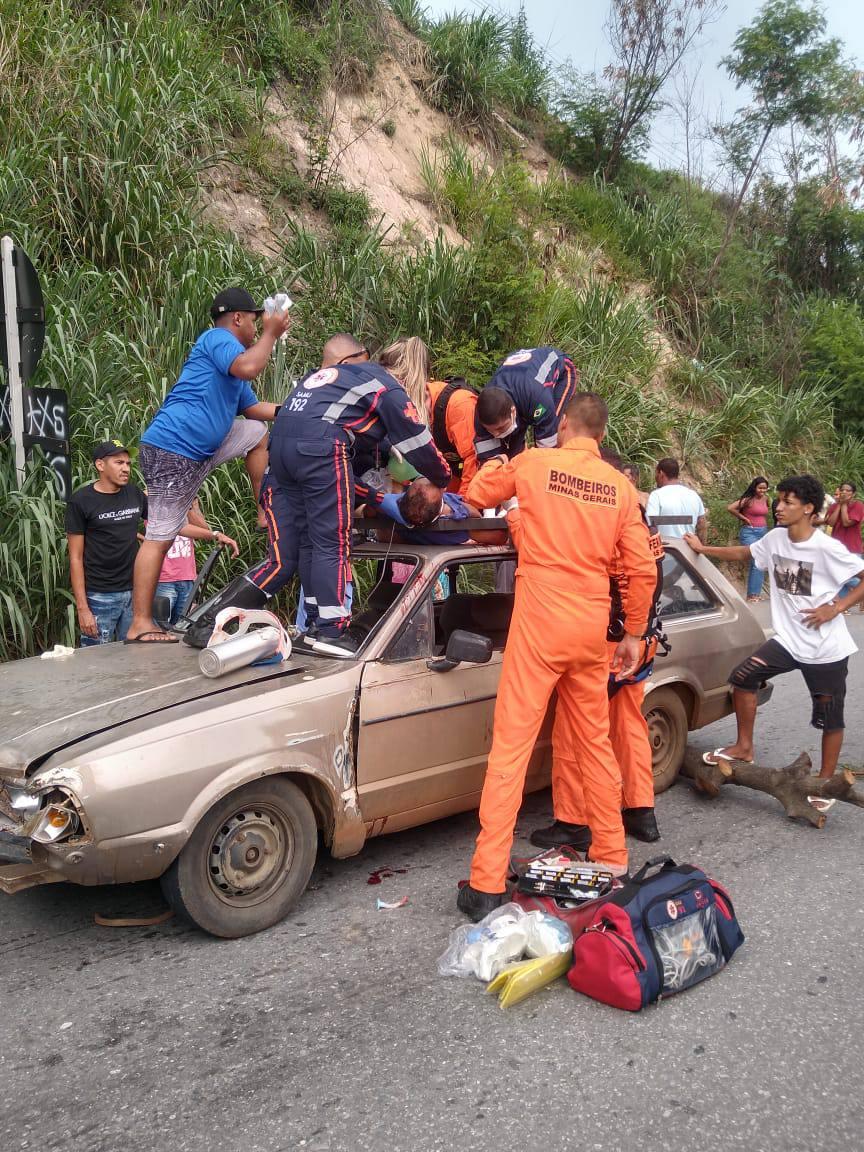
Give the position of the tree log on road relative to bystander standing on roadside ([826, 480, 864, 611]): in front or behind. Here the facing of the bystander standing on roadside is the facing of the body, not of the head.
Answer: in front

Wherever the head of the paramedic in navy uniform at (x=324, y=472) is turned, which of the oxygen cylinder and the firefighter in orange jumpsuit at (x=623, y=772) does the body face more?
the firefighter in orange jumpsuit

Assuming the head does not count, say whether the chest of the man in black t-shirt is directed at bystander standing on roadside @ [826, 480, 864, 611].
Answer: no

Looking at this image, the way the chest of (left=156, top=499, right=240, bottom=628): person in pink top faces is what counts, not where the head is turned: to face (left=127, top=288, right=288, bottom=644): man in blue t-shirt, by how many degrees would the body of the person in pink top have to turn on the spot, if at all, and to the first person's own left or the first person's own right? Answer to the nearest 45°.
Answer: approximately 45° to the first person's own right

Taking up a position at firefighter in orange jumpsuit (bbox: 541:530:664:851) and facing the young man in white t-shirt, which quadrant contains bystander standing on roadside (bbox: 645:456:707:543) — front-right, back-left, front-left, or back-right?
front-left

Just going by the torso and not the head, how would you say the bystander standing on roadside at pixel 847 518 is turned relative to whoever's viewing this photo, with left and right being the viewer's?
facing the viewer and to the left of the viewer

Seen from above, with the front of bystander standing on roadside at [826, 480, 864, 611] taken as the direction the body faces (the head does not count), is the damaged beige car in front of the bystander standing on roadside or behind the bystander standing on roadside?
in front

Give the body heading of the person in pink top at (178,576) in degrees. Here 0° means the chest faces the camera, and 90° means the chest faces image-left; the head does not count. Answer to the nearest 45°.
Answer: approximately 315°

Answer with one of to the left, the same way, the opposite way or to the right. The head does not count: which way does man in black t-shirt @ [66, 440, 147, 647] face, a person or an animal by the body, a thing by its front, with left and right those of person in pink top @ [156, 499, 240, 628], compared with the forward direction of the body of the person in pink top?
the same way

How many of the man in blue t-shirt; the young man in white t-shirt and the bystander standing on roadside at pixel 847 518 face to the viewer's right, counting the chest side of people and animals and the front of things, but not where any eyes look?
1

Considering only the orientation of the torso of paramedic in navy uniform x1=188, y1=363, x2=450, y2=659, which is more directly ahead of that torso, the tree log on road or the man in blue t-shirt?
the tree log on road

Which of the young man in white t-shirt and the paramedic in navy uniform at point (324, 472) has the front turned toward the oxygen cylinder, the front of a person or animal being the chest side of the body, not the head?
the young man in white t-shirt

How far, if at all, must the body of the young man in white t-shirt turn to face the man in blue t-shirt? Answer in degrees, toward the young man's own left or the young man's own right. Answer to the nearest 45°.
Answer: approximately 45° to the young man's own right

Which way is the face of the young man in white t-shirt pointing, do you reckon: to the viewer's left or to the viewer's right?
to the viewer's left

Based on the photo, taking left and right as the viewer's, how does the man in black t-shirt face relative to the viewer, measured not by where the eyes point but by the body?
facing the viewer and to the right of the viewer

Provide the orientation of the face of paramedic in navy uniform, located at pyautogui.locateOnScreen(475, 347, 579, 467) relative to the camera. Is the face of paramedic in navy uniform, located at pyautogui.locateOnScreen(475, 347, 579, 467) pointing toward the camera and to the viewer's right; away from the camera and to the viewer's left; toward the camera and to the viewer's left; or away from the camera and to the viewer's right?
toward the camera and to the viewer's left

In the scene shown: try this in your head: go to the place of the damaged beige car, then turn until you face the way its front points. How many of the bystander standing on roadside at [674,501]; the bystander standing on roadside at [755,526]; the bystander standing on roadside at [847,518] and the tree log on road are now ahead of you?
0

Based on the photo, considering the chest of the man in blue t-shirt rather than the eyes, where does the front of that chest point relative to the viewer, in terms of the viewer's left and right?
facing to the right of the viewer

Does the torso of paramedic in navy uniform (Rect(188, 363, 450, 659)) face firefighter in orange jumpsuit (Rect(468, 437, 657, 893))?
no

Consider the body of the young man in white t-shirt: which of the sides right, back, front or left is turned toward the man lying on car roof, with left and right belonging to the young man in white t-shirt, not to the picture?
front

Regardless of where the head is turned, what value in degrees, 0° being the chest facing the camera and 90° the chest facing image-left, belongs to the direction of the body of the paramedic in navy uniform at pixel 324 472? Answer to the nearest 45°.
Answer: approximately 225°

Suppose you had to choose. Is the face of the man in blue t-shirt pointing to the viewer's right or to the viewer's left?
to the viewer's right

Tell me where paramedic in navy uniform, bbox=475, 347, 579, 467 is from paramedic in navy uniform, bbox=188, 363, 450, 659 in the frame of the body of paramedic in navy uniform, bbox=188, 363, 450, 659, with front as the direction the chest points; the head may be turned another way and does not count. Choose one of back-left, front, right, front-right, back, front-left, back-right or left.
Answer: front
